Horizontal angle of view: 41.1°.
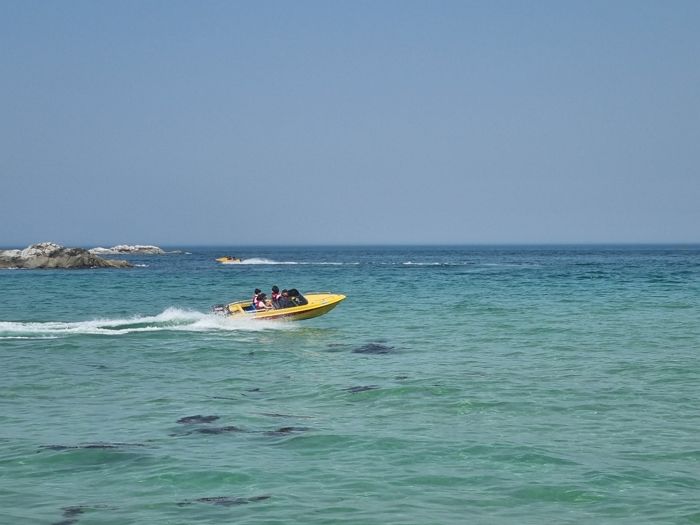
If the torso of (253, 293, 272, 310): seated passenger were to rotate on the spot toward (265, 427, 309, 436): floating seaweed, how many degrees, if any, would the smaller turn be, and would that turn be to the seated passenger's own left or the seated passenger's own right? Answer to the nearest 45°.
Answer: approximately 90° to the seated passenger's own right

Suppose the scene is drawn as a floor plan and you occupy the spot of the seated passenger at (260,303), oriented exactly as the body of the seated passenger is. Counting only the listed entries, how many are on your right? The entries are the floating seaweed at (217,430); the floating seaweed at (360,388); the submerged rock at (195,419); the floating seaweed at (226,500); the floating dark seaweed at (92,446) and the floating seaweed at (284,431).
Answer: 6

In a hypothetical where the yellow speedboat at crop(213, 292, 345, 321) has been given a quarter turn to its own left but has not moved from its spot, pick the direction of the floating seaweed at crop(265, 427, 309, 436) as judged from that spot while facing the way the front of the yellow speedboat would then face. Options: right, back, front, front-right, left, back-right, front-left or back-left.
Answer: back

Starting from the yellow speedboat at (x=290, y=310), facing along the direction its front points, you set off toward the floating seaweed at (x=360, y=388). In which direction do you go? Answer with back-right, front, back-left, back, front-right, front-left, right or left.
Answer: right

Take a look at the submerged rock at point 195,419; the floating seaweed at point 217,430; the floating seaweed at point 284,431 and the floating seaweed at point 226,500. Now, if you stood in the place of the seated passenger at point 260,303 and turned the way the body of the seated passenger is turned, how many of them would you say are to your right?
4

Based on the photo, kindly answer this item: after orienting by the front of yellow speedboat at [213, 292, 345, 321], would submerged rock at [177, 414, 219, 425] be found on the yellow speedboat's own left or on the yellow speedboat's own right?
on the yellow speedboat's own right

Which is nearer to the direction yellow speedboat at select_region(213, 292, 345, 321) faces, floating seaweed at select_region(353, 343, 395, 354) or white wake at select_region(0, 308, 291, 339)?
the floating seaweed

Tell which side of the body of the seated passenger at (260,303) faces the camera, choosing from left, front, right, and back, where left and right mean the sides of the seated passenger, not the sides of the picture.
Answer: right

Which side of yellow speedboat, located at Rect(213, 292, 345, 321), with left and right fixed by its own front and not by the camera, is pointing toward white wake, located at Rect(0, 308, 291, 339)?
back

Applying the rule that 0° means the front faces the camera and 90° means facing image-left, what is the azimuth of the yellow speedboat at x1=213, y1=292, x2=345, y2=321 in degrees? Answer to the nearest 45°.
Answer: approximately 270°

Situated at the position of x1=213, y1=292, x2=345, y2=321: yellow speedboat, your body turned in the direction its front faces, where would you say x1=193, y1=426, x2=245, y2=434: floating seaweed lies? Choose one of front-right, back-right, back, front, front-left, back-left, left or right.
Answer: right

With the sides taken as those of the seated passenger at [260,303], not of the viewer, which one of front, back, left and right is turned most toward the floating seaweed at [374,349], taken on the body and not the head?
right

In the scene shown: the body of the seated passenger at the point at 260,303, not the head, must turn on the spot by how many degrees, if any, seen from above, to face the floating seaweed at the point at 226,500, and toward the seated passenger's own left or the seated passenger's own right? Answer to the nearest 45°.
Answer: approximately 90° to the seated passenger's own right

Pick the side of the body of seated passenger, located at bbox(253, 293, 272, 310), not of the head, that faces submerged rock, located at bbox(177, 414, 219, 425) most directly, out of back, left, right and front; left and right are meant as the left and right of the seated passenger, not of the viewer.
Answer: right
